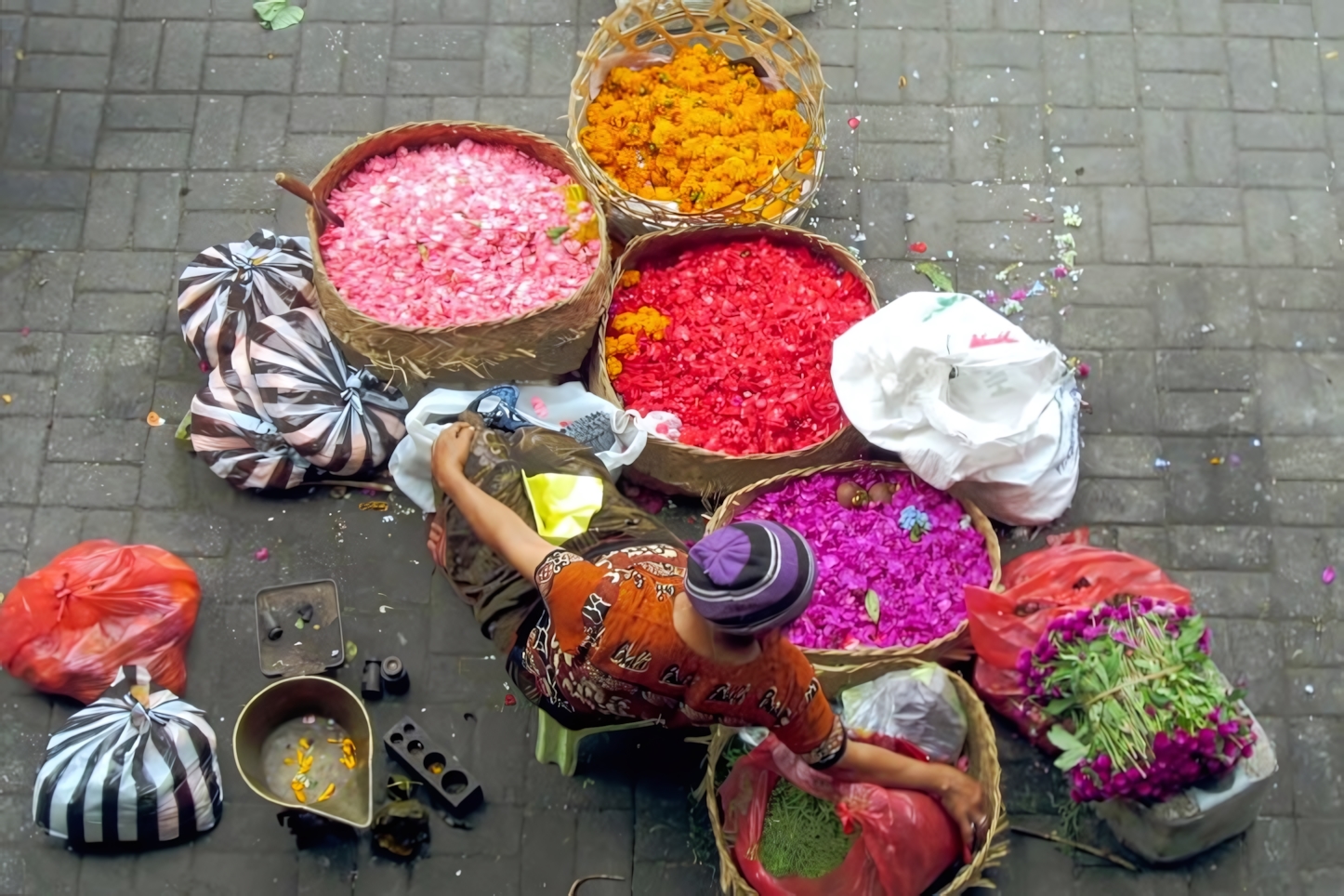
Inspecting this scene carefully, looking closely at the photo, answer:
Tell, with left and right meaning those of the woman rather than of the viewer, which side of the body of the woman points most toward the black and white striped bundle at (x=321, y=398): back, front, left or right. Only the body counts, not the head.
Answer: left

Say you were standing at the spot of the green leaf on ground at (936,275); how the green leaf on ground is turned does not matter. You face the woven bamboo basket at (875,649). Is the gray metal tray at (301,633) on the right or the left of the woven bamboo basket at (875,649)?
right

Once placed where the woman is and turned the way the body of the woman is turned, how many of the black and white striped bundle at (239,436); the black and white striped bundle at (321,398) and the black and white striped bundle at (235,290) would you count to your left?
3

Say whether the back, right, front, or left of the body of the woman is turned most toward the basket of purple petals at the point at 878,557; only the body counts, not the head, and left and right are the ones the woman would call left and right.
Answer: front

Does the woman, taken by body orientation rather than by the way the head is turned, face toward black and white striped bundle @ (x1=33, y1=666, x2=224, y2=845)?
no

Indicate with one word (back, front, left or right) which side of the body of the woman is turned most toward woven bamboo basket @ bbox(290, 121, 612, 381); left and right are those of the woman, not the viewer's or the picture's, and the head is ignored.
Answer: left

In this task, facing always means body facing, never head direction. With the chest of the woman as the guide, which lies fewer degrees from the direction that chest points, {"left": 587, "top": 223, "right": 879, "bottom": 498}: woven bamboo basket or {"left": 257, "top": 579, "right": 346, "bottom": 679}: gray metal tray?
the woven bamboo basket

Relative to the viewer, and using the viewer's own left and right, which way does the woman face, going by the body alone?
facing away from the viewer and to the right of the viewer

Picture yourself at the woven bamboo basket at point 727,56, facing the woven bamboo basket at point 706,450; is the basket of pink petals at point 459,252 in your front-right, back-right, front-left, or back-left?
front-right

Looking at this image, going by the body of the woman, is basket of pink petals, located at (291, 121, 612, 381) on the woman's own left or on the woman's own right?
on the woman's own left

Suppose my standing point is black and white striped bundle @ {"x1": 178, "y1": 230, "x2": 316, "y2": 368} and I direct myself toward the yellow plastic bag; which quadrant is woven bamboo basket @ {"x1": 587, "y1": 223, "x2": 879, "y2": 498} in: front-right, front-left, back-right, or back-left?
front-left

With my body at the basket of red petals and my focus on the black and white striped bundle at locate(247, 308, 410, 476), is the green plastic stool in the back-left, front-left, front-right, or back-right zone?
front-left

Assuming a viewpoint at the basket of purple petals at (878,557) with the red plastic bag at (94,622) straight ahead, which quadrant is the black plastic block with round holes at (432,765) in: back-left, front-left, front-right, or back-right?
front-left

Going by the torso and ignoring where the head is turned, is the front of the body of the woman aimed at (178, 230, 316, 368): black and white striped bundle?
no

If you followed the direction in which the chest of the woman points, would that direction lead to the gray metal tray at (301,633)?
no

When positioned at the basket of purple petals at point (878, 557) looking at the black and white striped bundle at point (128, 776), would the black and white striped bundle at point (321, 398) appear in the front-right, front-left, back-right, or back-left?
front-right
